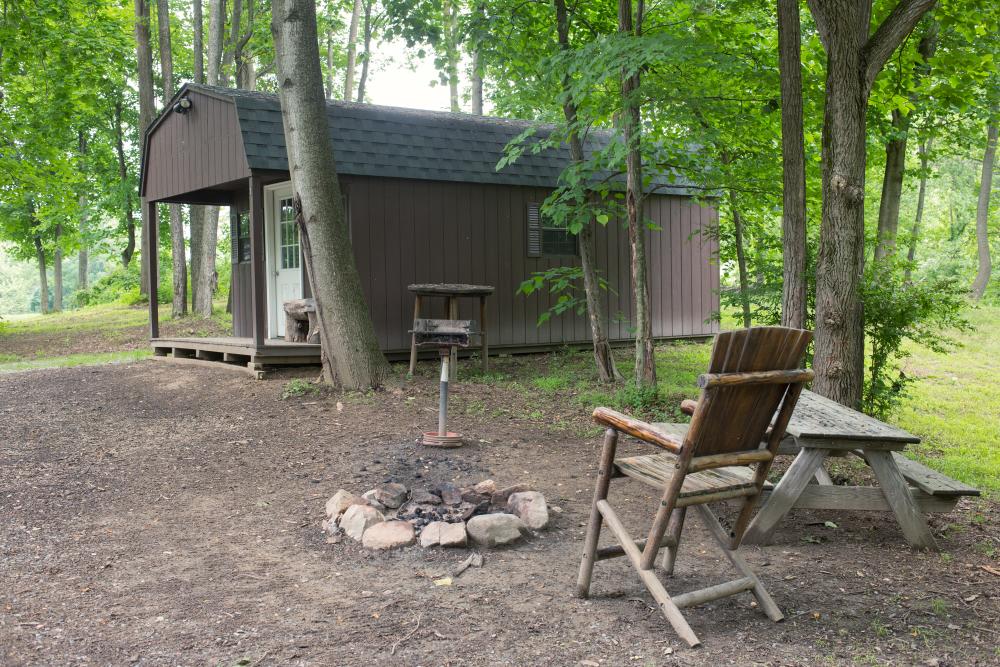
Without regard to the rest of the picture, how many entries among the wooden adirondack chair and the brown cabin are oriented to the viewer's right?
0

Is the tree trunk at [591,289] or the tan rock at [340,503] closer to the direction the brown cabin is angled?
the tan rock

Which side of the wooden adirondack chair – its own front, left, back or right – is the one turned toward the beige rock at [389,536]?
front

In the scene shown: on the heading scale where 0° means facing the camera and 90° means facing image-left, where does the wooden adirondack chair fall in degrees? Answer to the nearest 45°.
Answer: approximately 135°

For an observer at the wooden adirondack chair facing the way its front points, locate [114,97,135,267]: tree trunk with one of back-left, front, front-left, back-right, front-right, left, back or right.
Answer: front

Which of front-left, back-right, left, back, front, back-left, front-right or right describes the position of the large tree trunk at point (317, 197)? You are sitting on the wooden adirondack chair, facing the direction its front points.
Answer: front

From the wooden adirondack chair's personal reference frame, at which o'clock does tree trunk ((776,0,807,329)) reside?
The tree trunk is roughly at 2 o'clock from the wooden adirondack chair.

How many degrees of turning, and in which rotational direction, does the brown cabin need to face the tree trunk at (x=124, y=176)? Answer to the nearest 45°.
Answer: approximately 90° to its right

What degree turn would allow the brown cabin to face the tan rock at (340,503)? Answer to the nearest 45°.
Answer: approximately 45° to its left

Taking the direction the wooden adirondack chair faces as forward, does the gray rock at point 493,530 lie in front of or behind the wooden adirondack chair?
in front

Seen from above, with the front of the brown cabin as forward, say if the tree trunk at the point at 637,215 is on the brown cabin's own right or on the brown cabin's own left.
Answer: on the brown cabin's own left

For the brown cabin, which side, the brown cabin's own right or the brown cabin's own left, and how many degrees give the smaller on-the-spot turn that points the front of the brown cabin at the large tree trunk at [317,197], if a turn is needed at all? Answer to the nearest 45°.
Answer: approximately 45° to the brown cabin's own left

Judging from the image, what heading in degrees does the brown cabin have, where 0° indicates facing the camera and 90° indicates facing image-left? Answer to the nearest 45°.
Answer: approximately 45°
